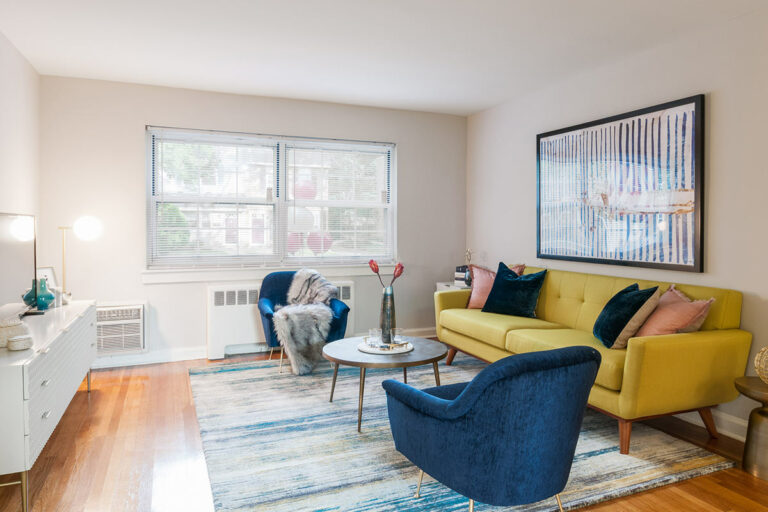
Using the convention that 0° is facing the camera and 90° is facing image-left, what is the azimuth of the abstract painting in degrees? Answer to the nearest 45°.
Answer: approximately 45°

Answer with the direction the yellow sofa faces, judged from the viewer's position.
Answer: facing the viewer and to the left of the viewer

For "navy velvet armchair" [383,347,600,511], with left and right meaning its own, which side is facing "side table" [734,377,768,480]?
right

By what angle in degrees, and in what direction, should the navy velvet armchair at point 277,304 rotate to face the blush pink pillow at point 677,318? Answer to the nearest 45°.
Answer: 0° — it already faces it

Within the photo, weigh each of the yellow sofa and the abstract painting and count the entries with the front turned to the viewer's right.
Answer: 0

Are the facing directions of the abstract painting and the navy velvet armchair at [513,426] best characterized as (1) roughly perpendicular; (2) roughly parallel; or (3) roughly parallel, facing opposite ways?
roughly perpendicular

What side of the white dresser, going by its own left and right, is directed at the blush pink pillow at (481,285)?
front

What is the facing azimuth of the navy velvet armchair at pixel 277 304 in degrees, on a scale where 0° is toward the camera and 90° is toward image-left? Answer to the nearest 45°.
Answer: approximately 315°

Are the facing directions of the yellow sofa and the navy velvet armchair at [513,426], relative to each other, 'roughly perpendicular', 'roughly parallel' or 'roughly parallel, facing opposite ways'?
roughly perpendicular

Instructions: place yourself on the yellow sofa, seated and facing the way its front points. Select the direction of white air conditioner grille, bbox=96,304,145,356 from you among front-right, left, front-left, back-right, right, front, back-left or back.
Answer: front-right

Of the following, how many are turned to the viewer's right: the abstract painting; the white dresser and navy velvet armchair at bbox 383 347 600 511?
1

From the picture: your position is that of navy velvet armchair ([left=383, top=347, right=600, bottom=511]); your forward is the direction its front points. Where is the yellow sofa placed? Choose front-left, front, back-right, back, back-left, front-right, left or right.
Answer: right

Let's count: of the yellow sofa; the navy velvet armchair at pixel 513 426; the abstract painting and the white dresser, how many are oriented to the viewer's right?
1

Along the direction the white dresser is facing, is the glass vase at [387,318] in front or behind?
in front

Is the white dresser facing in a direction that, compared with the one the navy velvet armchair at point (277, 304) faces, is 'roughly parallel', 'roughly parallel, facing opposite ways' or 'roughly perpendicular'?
roughly perpendicular

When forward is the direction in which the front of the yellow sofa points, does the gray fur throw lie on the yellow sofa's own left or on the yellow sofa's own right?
on the yellow sofa's own right
